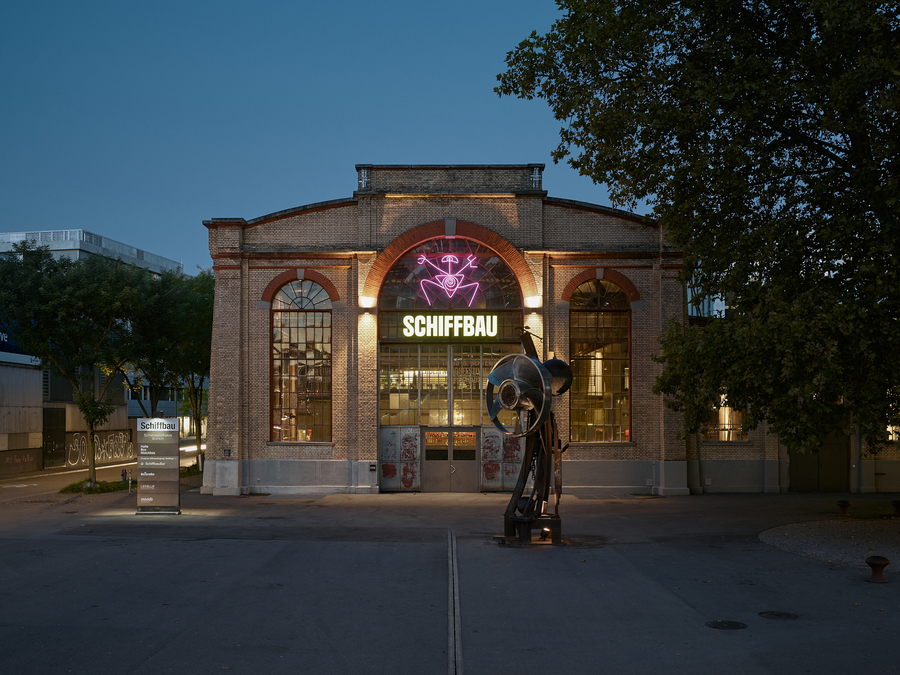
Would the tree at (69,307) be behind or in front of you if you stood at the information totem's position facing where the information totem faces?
behind

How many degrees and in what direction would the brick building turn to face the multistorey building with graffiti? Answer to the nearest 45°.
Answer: approximately 135° to its right

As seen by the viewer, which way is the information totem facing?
toward the camera

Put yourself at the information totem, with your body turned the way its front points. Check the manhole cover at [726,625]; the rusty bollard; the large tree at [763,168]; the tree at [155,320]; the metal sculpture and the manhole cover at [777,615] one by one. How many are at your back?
1

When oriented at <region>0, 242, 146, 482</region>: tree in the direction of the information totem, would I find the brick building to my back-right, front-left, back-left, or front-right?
front-left

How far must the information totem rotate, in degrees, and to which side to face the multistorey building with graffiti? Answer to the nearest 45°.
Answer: approximately 180°

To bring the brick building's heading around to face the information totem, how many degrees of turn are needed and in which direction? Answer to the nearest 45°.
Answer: approximately 45° to its right

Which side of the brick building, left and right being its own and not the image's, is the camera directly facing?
front

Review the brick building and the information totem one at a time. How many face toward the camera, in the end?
2

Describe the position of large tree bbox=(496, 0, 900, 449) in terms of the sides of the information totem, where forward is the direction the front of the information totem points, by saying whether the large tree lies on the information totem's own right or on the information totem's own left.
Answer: on the information totem's own left

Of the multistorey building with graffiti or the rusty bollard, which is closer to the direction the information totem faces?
the rusty bollard
